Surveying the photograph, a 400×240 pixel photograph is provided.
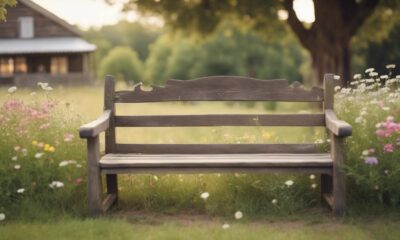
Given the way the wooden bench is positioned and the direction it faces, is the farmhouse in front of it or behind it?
behind

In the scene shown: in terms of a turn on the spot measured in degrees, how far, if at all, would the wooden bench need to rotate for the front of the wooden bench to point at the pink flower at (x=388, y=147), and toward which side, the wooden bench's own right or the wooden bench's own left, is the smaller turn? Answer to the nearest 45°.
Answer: approximately 45° to the wooden bench's own left

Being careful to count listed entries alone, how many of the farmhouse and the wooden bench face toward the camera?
2

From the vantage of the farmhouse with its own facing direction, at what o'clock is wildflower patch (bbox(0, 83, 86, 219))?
The wildflower patch is roughly at 12 o'clock from the farmhouse.

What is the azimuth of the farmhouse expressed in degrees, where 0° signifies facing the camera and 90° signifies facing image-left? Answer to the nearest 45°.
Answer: approximately 0°

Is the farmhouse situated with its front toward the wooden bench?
yes

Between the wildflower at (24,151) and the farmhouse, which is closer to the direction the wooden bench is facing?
the wildflower

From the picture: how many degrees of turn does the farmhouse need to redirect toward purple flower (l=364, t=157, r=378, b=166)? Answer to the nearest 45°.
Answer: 0° — it already faces it

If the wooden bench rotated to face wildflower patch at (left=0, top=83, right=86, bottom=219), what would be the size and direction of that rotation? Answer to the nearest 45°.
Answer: approximately 90° to its right

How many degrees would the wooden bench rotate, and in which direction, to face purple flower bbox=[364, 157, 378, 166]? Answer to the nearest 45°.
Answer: approximately 45° to its left
